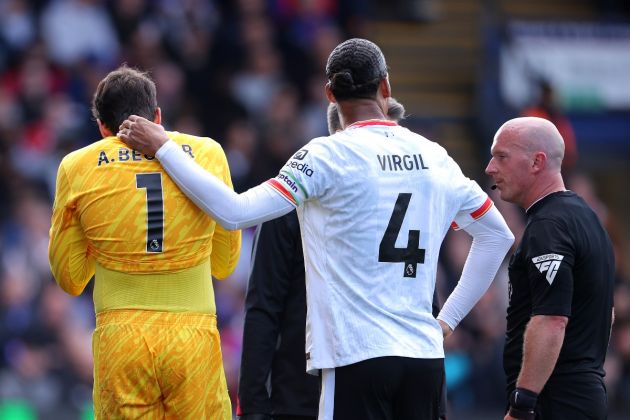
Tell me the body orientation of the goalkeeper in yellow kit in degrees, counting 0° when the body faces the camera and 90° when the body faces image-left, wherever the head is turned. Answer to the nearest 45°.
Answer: approximately 180°

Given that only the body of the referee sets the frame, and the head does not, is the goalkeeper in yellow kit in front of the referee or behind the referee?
in front

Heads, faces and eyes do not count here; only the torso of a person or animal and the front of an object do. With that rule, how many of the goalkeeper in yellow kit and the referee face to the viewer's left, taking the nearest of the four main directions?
1

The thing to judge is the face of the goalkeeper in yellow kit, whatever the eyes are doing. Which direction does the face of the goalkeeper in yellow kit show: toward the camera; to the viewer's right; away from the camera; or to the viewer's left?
away from the camera

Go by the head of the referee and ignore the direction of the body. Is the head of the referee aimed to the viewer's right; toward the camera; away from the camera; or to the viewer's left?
to the viewer's left

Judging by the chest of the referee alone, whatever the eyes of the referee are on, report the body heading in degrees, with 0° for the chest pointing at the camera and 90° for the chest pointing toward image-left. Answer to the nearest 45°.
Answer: approximately 90°

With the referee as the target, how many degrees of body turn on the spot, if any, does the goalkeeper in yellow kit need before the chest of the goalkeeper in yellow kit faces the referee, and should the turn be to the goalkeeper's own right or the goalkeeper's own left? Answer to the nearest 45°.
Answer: approximately 90° to the goalkeeper's own right

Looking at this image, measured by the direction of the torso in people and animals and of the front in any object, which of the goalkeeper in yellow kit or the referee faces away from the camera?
the goalkeeper in yellow kit
